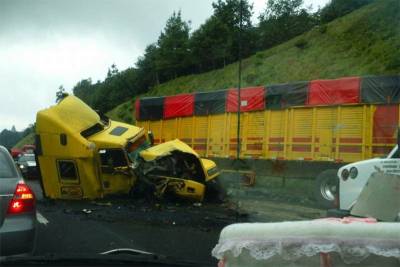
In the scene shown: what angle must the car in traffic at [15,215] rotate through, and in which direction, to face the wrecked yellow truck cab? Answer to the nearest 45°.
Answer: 0° — it already faces it

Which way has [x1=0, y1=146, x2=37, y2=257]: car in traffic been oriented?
away from the camera

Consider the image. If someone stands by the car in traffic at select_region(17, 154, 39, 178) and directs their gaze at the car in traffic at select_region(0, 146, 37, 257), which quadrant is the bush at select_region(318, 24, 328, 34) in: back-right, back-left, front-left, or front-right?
back-left

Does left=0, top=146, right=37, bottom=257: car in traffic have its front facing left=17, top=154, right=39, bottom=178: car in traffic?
yes

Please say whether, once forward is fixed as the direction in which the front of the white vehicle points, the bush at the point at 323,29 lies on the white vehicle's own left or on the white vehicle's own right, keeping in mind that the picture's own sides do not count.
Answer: on the white vehicle's own right

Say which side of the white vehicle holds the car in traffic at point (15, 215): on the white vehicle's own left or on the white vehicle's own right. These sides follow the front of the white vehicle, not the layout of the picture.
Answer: on the white vehicle's own left

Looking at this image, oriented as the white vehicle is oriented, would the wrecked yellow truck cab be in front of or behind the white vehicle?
in front
